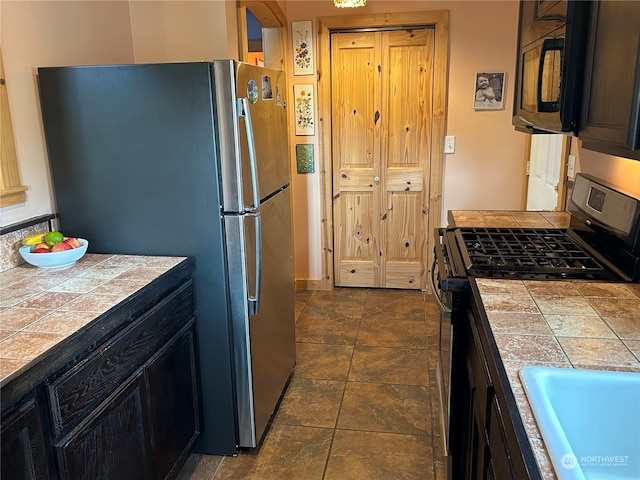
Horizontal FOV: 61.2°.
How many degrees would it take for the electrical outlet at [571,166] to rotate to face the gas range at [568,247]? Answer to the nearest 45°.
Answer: approximately 45° to its left

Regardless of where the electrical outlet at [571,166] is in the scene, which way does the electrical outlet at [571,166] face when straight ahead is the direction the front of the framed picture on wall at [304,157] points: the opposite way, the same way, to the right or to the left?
to the right

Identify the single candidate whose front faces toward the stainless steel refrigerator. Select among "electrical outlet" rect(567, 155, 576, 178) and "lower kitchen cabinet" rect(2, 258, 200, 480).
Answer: the electrical outlet

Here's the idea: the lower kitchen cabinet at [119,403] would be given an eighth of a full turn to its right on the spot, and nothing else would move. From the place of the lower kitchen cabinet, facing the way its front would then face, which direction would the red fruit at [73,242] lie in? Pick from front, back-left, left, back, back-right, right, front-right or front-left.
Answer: back

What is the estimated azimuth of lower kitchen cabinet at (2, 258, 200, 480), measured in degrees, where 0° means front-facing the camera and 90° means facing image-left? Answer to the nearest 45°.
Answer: approximately 315°

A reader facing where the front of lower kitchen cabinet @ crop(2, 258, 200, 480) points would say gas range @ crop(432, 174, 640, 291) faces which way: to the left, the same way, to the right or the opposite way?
the opposite way

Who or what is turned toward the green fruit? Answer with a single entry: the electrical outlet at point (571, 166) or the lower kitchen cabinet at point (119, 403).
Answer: the electrical outlet

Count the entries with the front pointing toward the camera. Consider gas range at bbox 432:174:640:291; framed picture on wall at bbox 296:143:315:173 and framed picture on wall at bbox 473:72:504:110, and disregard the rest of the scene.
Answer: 2

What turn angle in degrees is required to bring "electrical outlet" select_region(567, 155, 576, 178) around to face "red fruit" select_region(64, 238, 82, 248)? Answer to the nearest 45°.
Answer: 0° — it already faces it

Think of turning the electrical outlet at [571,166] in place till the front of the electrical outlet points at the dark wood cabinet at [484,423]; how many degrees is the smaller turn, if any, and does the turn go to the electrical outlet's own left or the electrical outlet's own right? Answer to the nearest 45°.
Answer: approximately 45° to the electrical outlet's own left

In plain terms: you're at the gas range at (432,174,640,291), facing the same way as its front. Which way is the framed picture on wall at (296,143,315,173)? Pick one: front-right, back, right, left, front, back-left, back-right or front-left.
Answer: front-right

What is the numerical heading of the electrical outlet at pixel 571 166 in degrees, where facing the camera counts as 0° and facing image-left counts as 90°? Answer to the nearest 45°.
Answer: approximately 45°

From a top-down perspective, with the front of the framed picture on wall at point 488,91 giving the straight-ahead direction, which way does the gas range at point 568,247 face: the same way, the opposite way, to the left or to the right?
to the right
